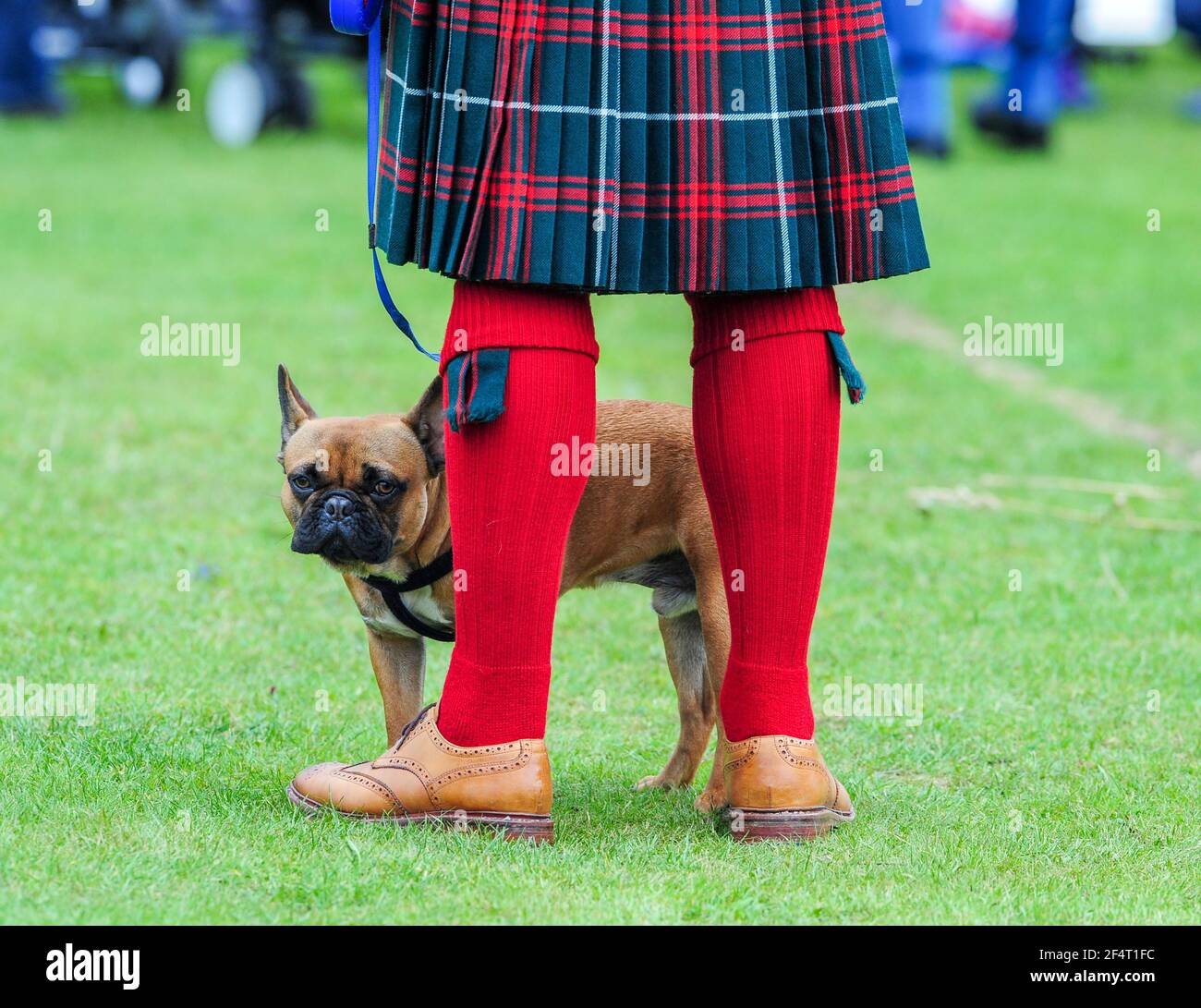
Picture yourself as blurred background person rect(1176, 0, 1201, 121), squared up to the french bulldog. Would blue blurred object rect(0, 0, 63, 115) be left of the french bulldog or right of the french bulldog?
right

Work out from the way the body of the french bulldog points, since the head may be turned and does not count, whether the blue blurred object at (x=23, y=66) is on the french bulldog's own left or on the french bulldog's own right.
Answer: on the french bulldog's own right

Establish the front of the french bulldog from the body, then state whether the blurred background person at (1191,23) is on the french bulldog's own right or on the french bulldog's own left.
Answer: on the french bulldog's own right

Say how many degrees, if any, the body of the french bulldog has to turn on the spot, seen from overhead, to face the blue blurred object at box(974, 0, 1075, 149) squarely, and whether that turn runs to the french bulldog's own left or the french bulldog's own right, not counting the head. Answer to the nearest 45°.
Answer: approximately 90° to the french bulldog's own right

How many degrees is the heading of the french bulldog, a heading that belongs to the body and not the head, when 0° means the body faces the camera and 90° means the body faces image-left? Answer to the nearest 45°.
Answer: approximately 90°

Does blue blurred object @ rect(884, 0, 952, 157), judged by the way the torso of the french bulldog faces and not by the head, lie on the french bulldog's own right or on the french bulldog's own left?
on the french bulldog's own right
